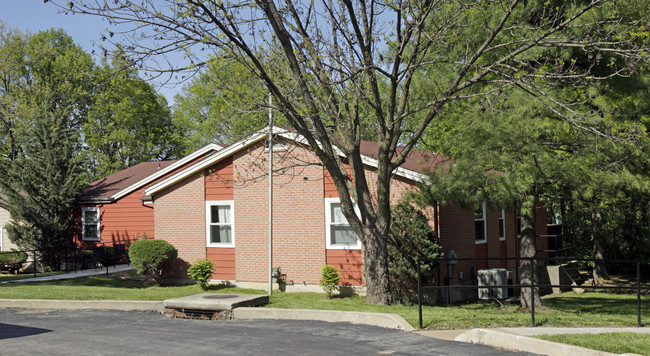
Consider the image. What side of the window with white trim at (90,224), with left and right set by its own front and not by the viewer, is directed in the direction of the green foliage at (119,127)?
back

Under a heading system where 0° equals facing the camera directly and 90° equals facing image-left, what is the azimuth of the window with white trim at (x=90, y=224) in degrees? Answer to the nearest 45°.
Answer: approximately 0°

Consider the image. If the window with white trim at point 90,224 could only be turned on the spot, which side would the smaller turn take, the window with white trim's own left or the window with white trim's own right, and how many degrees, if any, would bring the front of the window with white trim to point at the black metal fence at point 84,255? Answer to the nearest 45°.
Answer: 0° — it already faces it
